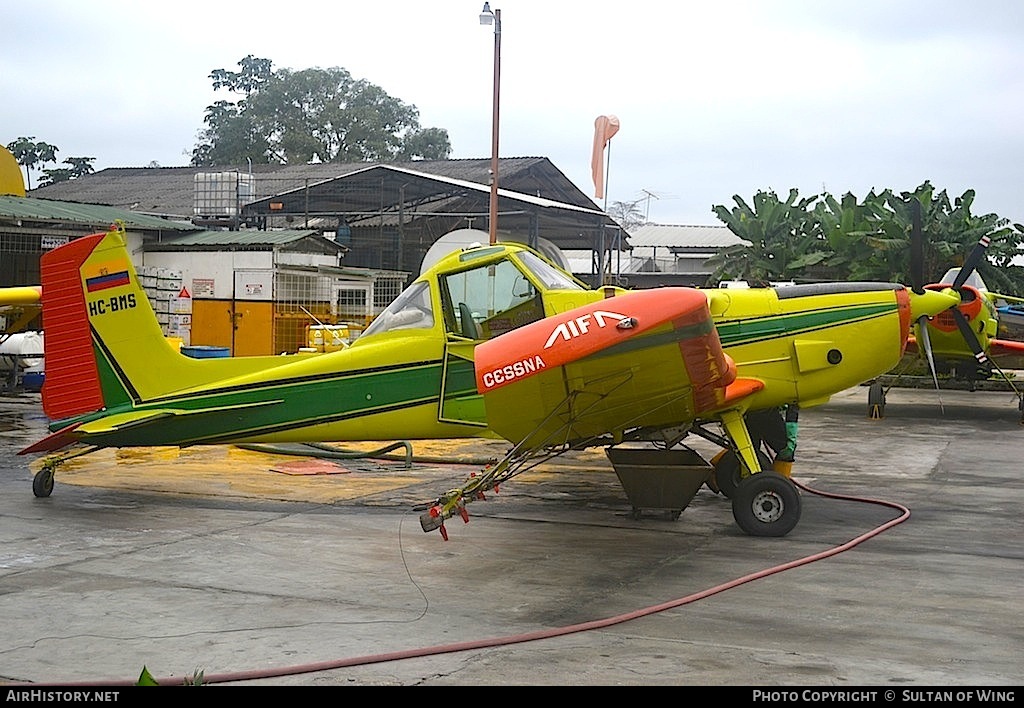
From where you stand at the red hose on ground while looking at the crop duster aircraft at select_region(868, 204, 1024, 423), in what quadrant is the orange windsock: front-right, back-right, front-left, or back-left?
front-left

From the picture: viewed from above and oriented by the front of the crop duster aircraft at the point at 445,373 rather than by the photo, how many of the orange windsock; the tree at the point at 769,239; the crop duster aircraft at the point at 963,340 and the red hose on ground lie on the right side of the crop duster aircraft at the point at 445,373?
1

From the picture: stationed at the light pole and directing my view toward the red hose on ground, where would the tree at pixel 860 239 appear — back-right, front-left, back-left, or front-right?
back-left

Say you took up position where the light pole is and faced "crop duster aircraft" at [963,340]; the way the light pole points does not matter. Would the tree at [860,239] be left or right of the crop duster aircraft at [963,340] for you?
left

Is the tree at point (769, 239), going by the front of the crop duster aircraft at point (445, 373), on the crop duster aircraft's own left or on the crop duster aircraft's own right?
on the crop duster aircraft's own left

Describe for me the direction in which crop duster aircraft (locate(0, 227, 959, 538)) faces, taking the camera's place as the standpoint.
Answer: facing to the right of the viewer

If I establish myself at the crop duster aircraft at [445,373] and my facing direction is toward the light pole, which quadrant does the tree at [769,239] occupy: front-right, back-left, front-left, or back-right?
front-right

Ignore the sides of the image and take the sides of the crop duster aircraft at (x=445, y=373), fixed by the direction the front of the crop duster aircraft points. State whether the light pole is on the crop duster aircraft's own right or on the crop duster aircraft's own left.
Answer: on the crop duster aircraft's own left

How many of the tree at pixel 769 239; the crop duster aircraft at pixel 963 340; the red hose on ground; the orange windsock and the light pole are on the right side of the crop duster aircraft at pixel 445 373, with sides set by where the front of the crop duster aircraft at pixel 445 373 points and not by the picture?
1

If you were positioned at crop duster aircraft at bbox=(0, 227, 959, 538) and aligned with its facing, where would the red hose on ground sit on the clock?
The red hose on ground is roughly at 3 o'clock from the crop duster aircraft.

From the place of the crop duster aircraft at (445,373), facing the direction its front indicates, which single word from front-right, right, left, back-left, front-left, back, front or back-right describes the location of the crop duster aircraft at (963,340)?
front-left

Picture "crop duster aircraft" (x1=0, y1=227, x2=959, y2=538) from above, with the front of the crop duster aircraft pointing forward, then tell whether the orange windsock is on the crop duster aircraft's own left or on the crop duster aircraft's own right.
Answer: on the crop duster aircraft's own left

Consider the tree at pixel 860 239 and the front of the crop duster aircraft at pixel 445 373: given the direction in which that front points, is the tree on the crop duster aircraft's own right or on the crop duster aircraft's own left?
on the crop duster aircraft's own left

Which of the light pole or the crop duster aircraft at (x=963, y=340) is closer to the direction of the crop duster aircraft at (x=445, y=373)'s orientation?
the crop duster aircraft
